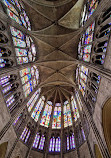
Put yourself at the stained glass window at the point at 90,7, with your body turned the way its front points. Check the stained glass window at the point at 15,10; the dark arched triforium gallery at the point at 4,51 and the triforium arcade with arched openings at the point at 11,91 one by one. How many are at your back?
0

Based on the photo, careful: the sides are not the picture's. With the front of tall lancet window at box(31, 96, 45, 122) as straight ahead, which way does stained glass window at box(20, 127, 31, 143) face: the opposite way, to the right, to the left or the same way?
the same way

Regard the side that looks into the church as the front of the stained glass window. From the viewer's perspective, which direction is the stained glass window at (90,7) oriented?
to the viewer's left

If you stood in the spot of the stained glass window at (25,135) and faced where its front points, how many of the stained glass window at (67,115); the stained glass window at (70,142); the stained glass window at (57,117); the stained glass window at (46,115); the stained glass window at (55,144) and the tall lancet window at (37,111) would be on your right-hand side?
0

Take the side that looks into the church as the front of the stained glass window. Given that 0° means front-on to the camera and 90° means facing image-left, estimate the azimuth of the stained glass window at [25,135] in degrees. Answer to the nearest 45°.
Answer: approximately 315°

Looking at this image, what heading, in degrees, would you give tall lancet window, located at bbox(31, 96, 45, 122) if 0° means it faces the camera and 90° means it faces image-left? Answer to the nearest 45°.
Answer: approximately 315°

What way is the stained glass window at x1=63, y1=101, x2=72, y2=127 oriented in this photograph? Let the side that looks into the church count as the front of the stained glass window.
toward the camera

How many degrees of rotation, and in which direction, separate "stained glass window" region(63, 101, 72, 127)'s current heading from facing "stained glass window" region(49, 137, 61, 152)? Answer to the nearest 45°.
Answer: approximately 45° to its right

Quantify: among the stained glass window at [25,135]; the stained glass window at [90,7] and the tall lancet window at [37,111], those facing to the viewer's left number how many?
1
